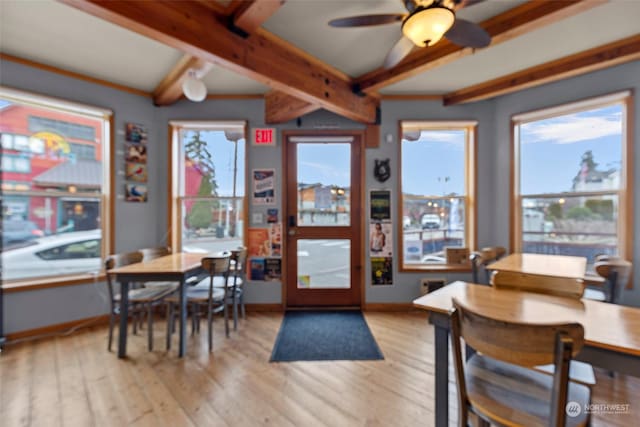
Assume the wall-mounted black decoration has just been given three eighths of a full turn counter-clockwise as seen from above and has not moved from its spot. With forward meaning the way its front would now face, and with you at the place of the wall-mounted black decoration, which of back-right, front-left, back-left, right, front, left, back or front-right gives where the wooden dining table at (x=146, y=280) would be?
back

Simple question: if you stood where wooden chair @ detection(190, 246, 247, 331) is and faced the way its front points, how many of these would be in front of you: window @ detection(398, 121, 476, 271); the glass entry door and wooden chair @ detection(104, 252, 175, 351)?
1

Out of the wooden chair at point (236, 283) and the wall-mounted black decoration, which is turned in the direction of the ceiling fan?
the wall-mounted black decoration

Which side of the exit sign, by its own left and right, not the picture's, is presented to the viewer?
front

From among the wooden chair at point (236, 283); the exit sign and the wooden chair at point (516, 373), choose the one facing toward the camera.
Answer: the exit sign

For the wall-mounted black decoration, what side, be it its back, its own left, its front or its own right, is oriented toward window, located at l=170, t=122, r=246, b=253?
right

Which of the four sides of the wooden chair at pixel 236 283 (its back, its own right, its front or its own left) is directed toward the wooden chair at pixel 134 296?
front

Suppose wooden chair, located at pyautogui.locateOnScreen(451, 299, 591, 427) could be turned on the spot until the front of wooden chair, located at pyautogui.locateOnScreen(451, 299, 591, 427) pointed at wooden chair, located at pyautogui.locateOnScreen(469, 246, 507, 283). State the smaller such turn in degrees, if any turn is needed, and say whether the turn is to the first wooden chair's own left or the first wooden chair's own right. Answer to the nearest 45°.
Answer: approximately 45° to the first wooden chair's own left

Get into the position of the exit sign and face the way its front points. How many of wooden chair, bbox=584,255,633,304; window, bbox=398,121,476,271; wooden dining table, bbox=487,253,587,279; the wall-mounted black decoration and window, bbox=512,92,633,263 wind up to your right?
0

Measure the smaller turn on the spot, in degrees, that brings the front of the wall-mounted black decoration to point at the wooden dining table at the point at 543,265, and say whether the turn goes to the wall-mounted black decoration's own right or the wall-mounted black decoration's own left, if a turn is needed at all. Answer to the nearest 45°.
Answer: approximately 45° to the wall-mounted black decoration's own left

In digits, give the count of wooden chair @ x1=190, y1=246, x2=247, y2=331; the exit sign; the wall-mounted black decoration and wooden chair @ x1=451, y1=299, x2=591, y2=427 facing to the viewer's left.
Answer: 1

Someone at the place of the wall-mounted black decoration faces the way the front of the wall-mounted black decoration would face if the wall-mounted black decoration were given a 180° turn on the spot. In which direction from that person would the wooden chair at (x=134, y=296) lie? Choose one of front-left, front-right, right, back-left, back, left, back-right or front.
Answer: back-left
